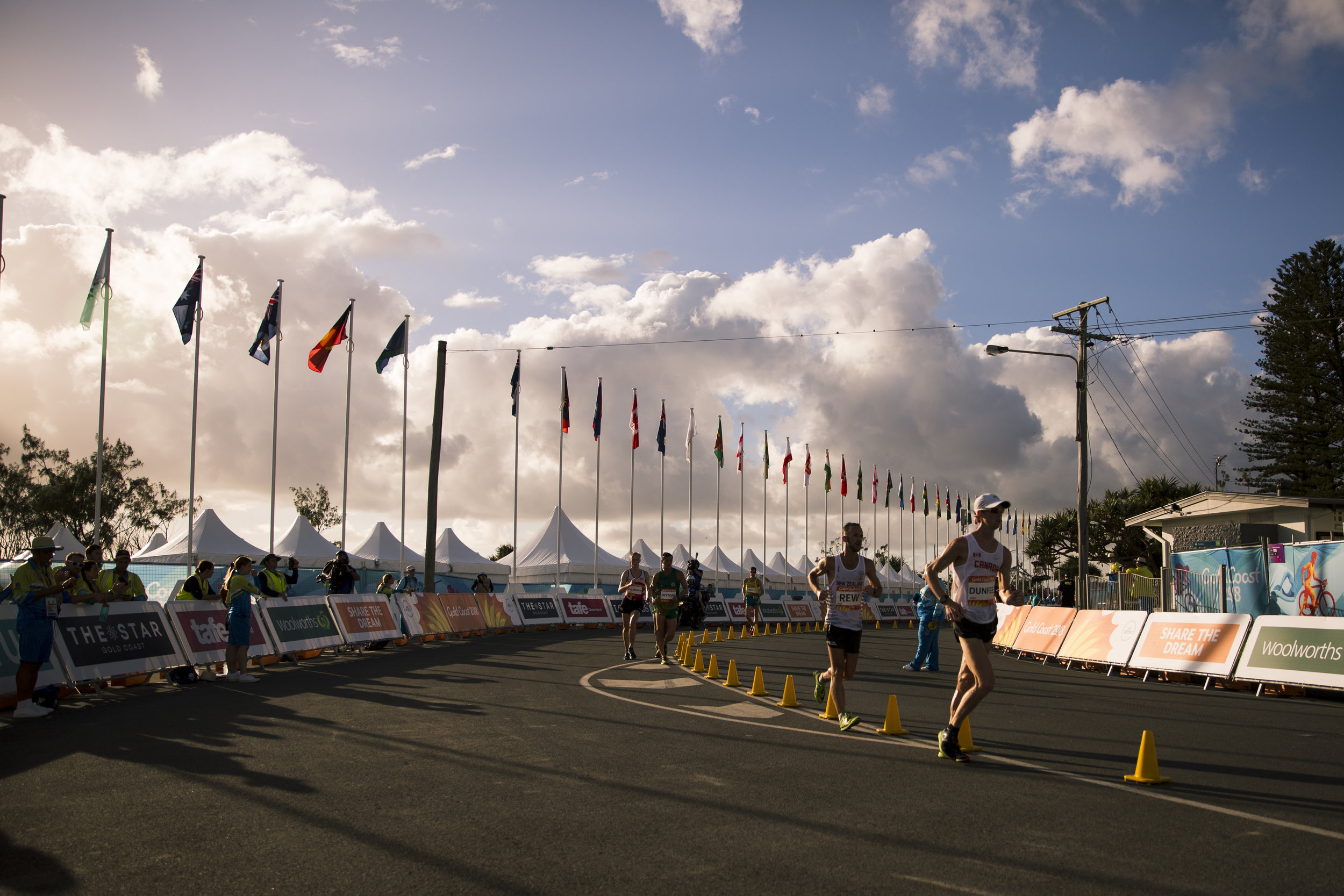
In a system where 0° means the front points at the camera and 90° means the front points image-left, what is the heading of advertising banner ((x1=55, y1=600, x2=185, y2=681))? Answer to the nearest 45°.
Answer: approximately 315°

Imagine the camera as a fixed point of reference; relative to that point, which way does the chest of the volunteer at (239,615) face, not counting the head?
to the viewer's right

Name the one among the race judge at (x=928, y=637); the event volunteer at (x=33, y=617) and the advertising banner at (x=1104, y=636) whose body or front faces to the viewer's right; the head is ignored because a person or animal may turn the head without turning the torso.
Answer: the event volunteer at (x=33, y=617)

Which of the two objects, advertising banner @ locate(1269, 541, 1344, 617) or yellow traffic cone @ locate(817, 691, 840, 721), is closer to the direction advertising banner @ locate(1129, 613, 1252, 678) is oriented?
the yellow traffic cone

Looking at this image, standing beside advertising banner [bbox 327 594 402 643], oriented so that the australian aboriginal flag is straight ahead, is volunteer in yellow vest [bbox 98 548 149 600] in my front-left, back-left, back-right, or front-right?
back-left

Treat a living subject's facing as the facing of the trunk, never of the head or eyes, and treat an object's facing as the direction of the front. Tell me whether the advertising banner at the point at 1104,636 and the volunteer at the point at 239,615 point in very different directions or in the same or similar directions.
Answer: very different directions

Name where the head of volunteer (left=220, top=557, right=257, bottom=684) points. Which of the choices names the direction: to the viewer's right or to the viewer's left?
to the viewer's right

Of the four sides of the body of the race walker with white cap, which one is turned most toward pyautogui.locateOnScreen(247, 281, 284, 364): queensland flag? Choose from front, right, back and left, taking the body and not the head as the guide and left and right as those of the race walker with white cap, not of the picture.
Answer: back

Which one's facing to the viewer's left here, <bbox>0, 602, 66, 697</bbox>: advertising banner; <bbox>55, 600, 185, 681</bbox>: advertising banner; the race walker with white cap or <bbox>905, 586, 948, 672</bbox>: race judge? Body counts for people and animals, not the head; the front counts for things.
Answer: the race judge

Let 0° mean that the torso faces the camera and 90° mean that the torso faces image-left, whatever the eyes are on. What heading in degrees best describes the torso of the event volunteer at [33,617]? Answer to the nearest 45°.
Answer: approximately 270°

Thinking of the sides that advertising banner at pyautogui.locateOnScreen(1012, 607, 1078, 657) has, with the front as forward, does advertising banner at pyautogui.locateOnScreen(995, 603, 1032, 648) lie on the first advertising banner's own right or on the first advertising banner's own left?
on the first advertising banner's own right

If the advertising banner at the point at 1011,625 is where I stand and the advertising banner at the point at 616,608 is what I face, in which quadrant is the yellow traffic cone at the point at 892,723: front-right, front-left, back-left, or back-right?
back-left
